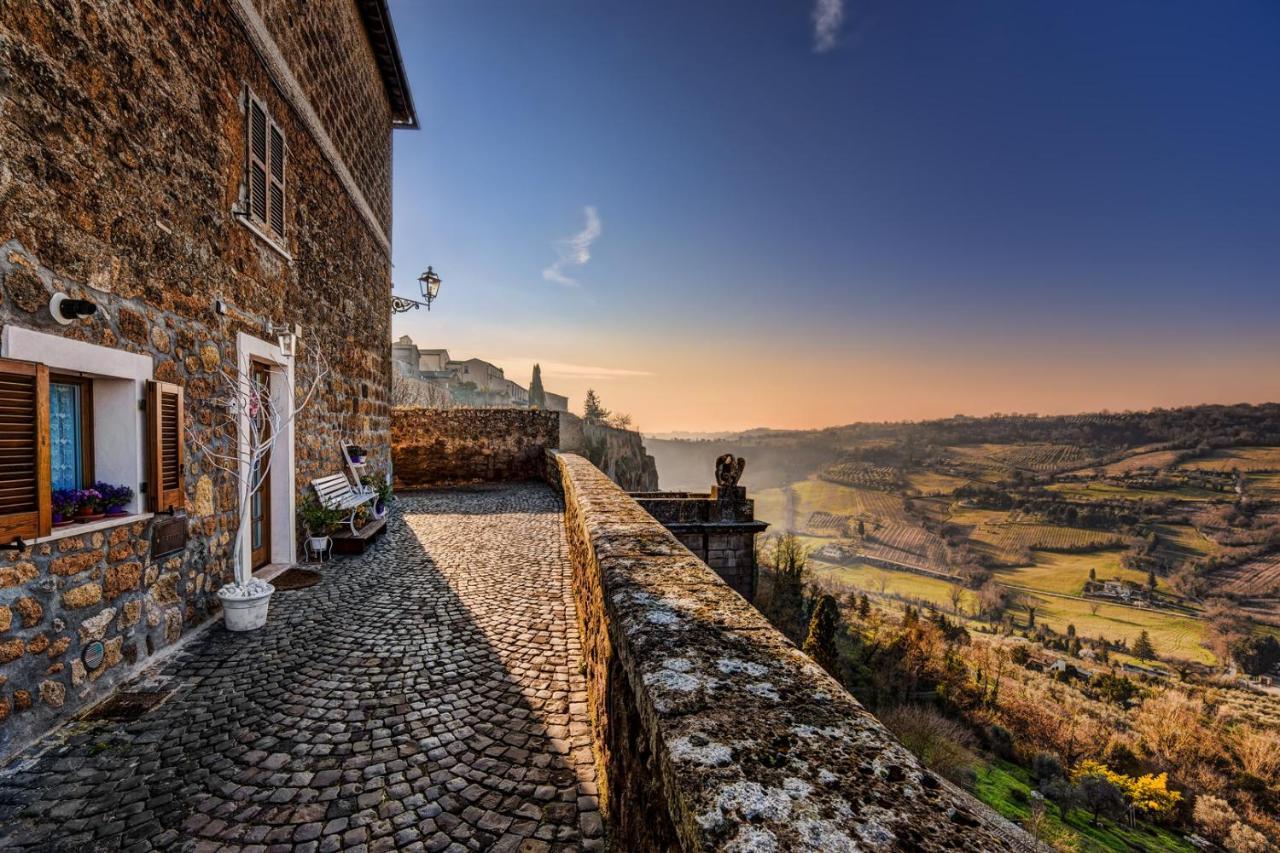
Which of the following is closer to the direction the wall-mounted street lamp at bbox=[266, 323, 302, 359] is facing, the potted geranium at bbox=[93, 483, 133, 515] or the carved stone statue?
the carved stone statue

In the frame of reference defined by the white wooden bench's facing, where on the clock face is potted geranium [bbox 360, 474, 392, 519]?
The potted geranium is roughly at 8 o'clock from the white wooden bench.

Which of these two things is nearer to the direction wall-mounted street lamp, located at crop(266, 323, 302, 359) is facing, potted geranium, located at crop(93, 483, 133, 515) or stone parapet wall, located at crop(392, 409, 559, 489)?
the stone parapet wall

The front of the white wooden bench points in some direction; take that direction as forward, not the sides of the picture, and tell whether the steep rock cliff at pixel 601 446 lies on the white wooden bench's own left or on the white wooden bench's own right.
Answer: on the white wooden bench's own left

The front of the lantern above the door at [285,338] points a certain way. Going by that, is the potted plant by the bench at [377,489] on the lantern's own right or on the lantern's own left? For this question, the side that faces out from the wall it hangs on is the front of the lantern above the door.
on the lantern's own left

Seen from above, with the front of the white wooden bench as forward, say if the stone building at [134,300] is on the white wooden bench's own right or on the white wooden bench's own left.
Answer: on the white wooden bench's own right

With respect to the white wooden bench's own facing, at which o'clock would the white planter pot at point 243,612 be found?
The white planter pot is roughly at 2 o'clock from the white wooden bench.

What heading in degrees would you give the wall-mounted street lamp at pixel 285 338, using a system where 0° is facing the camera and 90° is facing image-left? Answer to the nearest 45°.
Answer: approximately 270°

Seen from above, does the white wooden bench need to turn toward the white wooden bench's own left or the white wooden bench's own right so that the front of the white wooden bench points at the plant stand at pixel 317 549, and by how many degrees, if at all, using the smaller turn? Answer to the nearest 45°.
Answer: approximately 45° to the white wooden bench's own right
